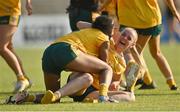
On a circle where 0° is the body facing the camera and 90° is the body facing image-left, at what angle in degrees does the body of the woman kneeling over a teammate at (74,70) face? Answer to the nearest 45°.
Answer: approximately 270°

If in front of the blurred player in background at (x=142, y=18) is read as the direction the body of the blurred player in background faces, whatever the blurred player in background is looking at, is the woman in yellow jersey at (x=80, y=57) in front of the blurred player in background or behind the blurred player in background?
in front

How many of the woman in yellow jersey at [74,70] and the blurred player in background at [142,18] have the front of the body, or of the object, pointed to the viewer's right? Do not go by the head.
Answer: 1

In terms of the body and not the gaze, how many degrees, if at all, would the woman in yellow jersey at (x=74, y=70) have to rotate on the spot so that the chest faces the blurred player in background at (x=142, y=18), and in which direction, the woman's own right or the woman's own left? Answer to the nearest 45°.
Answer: approximately 45° to the woman's own left

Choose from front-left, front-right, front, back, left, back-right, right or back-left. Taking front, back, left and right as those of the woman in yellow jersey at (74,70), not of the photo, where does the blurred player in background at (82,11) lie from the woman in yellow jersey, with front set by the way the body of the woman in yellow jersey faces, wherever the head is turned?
left

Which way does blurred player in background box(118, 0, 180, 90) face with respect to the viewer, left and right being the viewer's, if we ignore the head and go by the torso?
facing the viewer and to the left of the viewer
